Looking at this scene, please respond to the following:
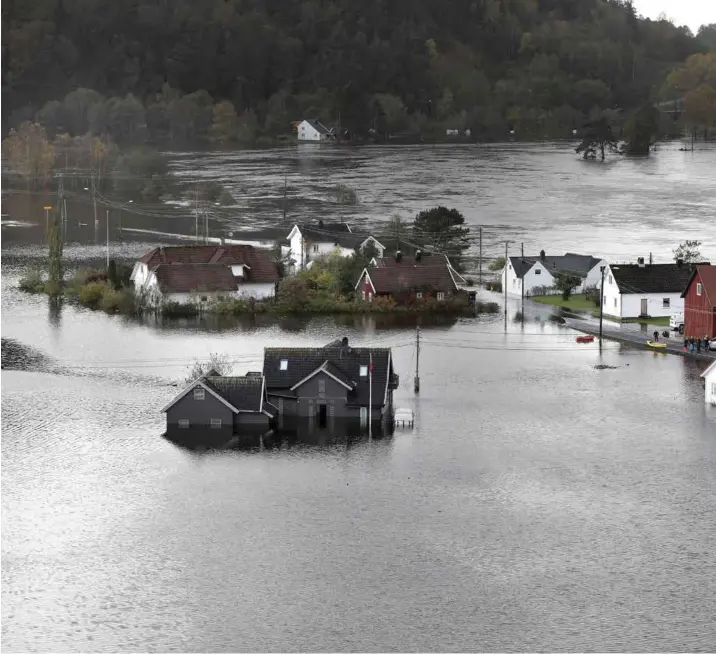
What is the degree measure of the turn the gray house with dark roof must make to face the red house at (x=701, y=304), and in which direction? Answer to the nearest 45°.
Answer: approximately 135° to its left

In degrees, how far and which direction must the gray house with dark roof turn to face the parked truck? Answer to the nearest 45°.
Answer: approximately 135° to its left

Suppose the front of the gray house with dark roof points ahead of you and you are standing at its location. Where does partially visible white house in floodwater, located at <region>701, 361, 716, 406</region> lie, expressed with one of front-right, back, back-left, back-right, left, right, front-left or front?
left

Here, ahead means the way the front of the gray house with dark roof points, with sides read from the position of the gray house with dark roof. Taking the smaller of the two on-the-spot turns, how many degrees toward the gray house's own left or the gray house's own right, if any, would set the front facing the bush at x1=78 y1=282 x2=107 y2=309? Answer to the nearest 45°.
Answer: approximately 135° to the gray house's own right

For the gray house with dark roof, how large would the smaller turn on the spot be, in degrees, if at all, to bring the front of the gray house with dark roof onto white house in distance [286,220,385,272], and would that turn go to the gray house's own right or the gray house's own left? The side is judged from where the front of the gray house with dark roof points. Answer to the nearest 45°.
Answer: approximately 180°

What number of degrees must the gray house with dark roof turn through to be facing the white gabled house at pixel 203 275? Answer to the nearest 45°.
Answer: approximately 180°

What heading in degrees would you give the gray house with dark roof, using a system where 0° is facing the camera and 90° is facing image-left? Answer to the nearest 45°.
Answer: approximately 0°
